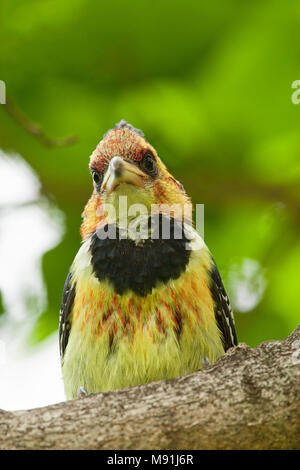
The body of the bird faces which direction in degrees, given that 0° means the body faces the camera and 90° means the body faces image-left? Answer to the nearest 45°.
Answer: approximately 0°
